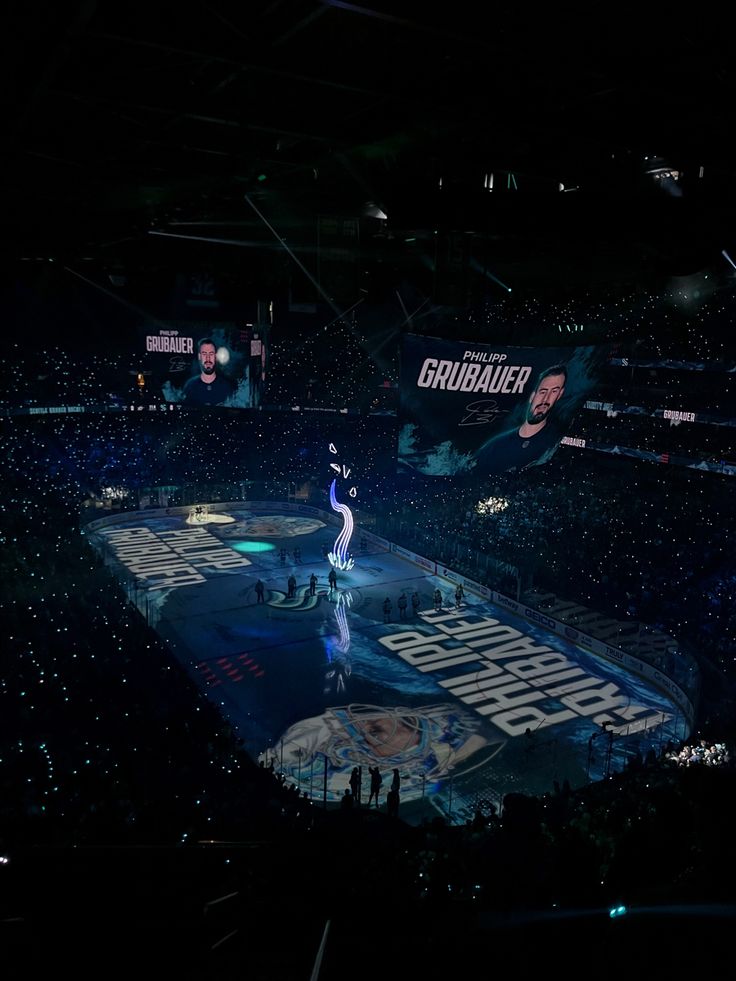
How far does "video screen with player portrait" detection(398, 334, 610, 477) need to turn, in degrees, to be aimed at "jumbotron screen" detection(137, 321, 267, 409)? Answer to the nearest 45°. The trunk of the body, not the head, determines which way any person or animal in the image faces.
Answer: approximately 135° to its right

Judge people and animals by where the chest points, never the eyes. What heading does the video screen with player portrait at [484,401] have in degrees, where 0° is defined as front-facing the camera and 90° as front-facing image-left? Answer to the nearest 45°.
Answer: approximately 0°

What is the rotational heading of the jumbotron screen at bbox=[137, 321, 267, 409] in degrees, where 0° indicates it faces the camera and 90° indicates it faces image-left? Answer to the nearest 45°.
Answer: approximately 0°

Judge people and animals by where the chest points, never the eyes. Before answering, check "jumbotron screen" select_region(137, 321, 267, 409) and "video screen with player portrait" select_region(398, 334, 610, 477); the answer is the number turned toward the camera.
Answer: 2

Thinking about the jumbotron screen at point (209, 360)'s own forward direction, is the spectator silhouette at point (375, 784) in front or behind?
in front

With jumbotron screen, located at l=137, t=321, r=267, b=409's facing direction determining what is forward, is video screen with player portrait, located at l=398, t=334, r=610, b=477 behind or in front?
in front
